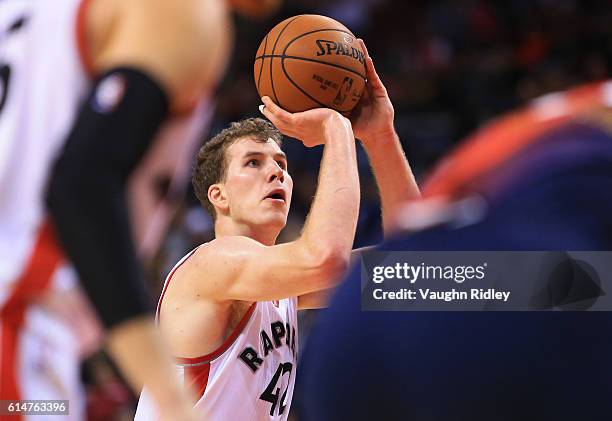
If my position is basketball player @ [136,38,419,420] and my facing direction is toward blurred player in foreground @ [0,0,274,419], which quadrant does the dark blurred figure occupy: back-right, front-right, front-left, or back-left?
front-left

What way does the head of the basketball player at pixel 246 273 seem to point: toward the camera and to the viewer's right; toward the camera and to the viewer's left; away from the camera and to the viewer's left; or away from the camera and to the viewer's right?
toward the camera and to the viewer's right

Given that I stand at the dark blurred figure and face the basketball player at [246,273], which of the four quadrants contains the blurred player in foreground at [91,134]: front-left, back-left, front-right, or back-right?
front-left

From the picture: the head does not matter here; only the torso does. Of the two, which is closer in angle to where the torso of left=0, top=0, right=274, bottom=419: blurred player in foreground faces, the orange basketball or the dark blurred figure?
the orange basketball

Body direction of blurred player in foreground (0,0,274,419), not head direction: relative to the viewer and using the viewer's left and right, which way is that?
facing away from the viewer and to the right of the viewer

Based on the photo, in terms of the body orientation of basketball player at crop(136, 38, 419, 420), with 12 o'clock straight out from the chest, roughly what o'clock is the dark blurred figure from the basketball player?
The dark blurred figure is roughly at 1 o'clock from the basketball player.

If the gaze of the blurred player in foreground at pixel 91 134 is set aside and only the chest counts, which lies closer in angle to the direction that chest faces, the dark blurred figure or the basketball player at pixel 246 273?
the basketball player

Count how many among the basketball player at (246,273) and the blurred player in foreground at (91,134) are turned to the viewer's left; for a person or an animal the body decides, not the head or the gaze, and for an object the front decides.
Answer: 0

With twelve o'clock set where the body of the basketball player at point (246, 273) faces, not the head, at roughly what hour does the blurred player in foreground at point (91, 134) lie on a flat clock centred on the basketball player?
The blurred player in foreground is roughly at 2 o'clock from the basketball player.

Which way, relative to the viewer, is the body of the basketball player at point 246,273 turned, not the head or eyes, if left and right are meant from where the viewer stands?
facing the viewer and to the right of the viewer

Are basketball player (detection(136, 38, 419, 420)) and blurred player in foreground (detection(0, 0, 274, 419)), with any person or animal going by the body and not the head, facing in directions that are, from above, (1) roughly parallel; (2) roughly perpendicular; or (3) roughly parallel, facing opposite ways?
roughly perpendicular

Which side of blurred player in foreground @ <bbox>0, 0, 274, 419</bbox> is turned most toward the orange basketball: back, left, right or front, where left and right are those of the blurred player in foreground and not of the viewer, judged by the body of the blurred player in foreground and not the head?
front
